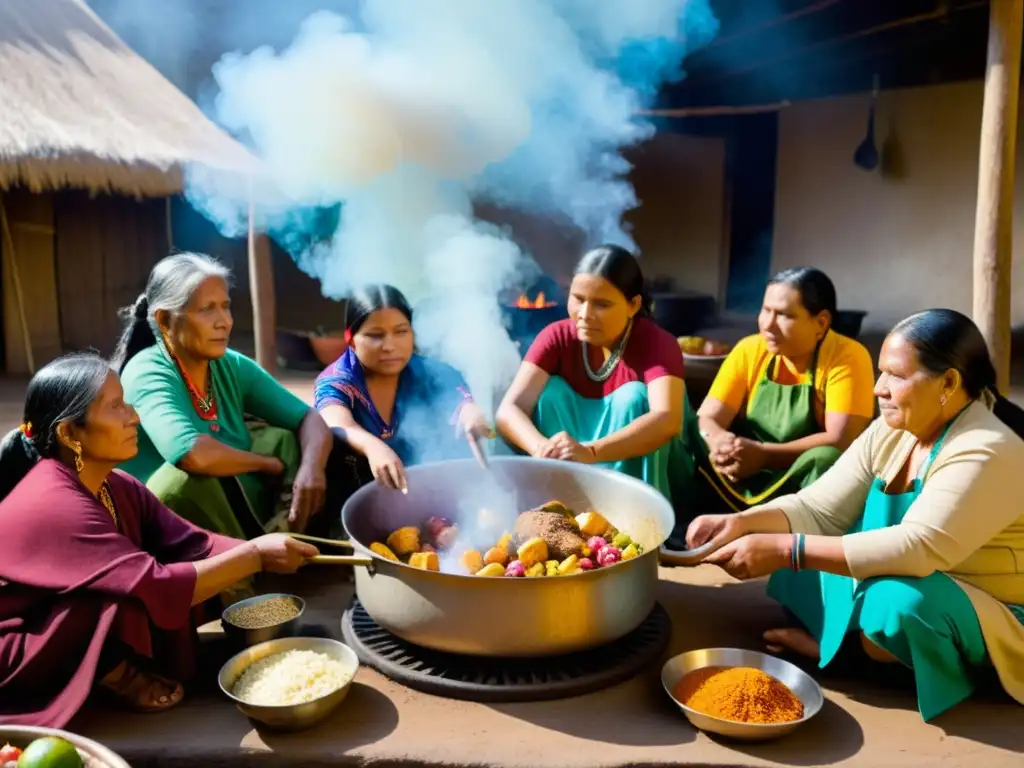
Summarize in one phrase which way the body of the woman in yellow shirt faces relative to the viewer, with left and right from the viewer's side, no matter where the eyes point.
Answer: facing the viewer and to the left of the viewer

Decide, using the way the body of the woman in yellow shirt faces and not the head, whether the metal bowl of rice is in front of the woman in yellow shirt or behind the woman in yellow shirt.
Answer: in front

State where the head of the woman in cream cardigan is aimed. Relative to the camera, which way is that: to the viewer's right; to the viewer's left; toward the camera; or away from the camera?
to the viewer's left

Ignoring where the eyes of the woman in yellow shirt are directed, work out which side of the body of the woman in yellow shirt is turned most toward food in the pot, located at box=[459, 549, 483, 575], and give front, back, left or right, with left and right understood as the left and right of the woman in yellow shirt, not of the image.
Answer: front

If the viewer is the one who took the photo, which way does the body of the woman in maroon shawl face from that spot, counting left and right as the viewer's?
facing to the right of the viewer

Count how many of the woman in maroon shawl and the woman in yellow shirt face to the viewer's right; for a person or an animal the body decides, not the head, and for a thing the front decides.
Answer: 1

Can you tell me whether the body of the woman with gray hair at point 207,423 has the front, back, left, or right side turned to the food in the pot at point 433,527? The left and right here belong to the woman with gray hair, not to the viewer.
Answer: front

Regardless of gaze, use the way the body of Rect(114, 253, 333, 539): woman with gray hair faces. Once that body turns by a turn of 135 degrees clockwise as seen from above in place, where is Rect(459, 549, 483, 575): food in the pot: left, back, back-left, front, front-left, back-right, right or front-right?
back-left

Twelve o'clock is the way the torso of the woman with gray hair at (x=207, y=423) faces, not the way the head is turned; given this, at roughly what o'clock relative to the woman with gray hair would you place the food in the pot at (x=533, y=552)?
The food in the pot is roughly at 12 o'clock from the woman with gray hair.

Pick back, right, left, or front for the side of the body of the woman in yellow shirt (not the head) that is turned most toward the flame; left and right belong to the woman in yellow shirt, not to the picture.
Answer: right

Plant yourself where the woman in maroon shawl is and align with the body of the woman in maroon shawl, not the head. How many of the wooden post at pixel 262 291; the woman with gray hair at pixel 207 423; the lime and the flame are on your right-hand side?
1

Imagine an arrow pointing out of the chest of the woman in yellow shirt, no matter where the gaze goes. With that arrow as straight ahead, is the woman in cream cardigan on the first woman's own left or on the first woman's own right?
on the first woman's own left
